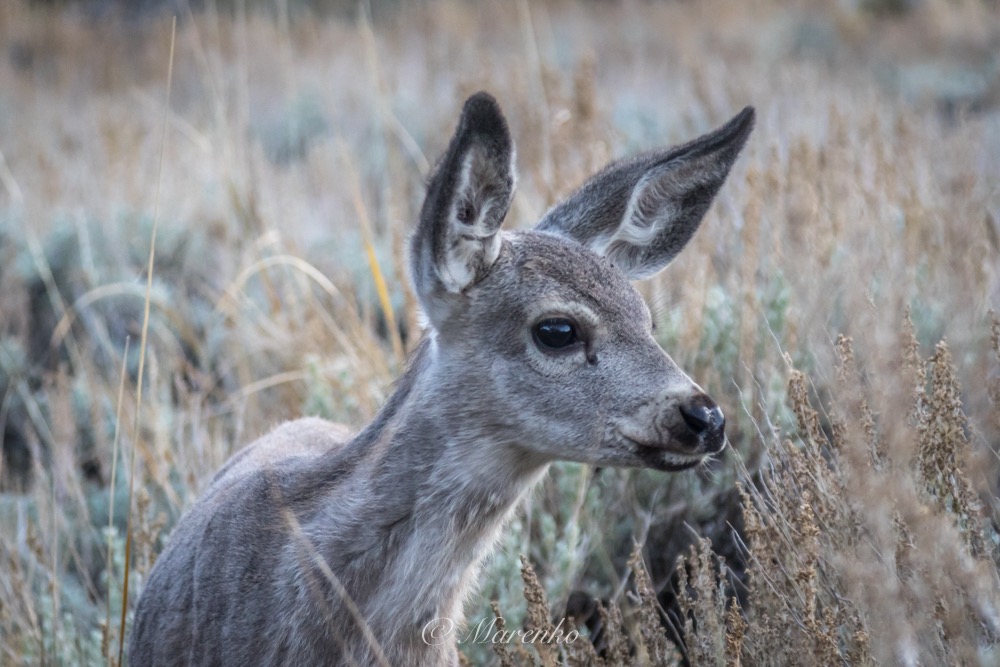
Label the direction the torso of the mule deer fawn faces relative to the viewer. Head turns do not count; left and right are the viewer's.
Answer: facing the viewer and to the right of the viewer
